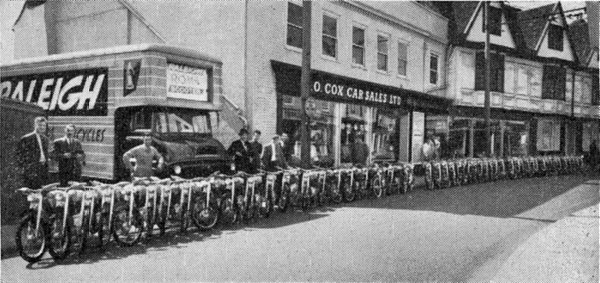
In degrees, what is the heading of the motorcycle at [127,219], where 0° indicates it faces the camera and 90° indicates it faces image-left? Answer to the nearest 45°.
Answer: approximately 0°

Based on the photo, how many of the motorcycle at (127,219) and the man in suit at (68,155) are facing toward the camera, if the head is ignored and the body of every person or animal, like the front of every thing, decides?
2

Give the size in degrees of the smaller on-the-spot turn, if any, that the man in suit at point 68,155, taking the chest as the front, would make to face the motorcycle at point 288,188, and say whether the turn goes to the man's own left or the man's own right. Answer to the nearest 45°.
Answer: approximately 90° to the man's own left

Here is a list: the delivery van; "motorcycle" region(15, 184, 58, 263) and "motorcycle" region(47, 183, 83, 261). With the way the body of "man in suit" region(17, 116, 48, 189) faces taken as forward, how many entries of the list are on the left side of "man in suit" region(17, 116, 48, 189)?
1

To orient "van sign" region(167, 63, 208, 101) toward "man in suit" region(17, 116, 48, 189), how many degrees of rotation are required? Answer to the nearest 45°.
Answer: approximately 90° to its right

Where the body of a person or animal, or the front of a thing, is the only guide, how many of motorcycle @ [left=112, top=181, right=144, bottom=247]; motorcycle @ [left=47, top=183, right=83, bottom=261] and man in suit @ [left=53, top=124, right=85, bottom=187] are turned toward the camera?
3

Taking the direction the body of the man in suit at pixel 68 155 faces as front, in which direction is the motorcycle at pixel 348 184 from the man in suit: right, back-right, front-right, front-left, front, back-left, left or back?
left

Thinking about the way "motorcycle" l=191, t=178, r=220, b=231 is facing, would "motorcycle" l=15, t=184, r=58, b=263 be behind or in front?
in front

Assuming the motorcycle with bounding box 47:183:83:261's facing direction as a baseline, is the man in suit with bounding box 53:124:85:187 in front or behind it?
behind
